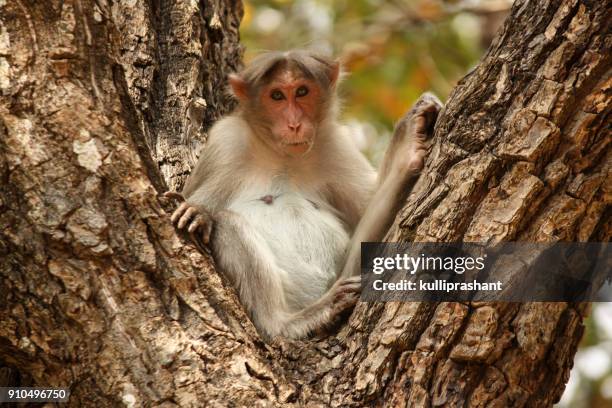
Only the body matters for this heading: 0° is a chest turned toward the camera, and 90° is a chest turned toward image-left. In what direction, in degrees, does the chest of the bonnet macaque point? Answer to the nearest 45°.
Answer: approximately 0°
